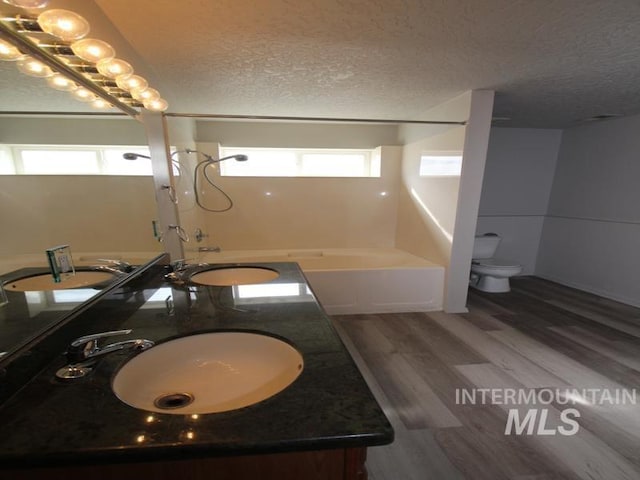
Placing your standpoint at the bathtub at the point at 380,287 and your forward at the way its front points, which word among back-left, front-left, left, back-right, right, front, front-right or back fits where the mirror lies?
front-right

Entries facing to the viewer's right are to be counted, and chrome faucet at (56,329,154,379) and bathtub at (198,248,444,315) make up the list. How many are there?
1

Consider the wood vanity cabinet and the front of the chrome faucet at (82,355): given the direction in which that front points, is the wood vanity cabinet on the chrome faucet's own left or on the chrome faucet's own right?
on the chrome faucet's own right

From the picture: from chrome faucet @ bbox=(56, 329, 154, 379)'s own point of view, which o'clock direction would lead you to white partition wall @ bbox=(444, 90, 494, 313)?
The white partition wall is roughly at 12 o'clock from the chrome faucet.

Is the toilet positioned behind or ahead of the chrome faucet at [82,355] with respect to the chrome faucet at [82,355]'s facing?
ahead

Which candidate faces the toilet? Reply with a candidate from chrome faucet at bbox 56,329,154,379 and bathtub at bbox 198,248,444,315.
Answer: the chrome faucet

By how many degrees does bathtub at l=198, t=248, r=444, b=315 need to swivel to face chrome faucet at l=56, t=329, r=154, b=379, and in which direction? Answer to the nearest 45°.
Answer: approximately 45° to its right

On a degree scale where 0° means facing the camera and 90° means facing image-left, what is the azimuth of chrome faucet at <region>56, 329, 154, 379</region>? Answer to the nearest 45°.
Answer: approximately 270°
